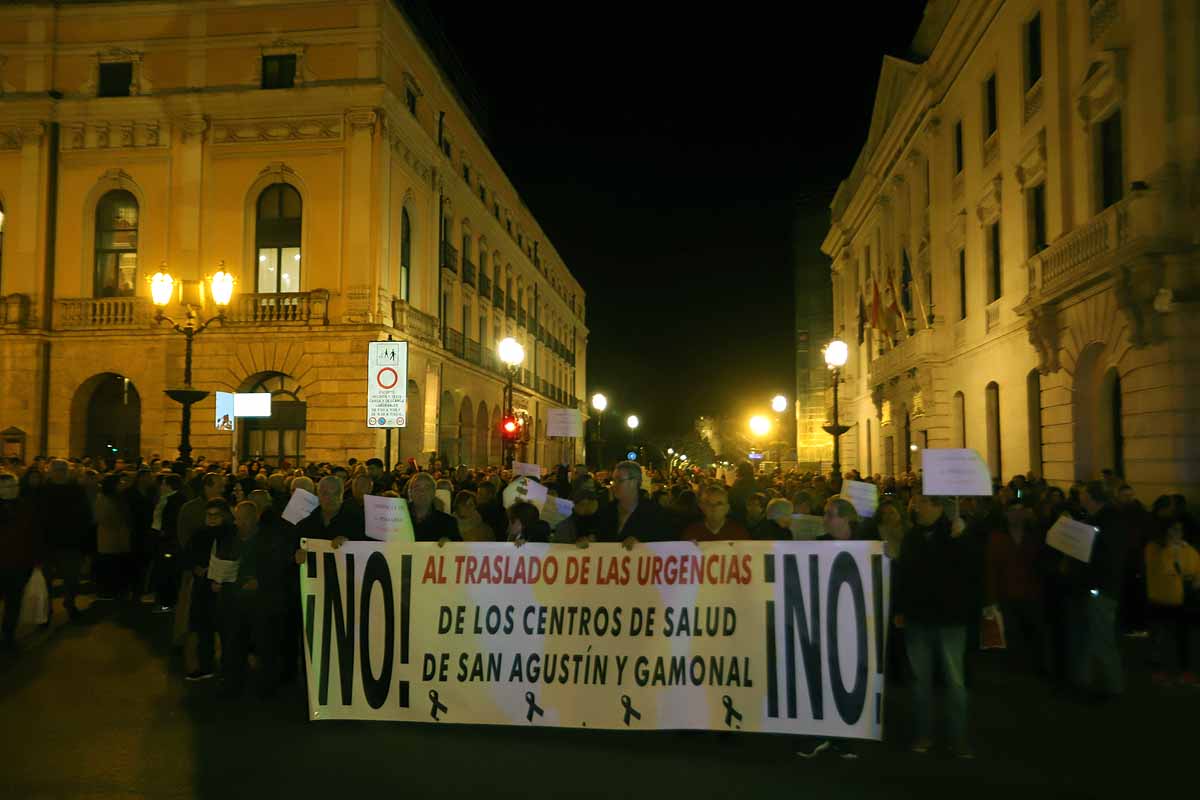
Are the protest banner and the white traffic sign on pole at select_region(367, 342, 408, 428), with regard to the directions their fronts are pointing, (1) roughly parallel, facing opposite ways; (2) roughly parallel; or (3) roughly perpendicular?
roughly parallel

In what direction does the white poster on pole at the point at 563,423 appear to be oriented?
toward the camera

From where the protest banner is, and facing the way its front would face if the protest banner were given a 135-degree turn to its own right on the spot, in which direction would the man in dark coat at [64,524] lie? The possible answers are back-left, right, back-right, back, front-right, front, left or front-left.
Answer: front

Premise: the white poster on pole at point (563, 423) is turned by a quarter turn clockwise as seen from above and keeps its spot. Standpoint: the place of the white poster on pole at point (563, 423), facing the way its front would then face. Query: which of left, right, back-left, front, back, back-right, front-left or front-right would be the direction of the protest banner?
left

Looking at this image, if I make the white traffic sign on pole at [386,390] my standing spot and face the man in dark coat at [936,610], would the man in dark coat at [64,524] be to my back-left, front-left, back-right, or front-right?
front-right

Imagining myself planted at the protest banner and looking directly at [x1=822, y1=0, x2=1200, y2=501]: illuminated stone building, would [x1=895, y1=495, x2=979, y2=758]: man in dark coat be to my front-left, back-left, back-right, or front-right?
front-right

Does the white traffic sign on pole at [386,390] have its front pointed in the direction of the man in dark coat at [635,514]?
yes

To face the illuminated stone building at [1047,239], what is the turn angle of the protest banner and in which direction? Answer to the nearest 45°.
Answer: approximately 135° to its left

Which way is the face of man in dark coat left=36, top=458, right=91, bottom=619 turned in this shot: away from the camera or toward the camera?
toward the camera

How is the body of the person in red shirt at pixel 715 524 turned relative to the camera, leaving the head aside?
toward the camera

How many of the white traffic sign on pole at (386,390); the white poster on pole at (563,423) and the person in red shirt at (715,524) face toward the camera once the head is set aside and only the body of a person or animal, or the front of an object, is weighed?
3

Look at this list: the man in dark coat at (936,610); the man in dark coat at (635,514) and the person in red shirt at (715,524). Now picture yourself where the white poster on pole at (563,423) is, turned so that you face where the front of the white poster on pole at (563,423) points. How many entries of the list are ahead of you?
3
